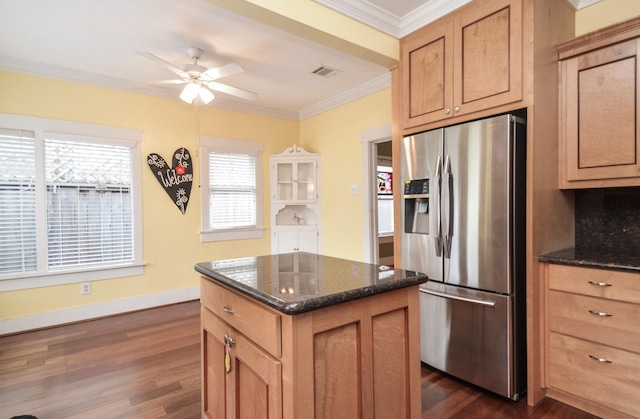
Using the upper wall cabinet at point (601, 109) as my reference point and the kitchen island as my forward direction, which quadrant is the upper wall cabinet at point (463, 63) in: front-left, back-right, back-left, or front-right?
front-right

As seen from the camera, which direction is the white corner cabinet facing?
toward the camera

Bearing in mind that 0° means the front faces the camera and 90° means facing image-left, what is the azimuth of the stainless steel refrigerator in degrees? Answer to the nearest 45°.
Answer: approximately 45°

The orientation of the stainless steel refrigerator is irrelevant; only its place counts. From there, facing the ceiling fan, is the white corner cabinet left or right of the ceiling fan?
right

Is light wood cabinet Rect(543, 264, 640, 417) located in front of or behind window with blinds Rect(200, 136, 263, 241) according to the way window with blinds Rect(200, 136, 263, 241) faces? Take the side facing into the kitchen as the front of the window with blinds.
in front

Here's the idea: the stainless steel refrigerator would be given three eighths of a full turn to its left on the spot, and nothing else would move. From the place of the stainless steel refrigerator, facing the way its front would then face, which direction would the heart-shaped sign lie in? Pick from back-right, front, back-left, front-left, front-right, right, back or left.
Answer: back

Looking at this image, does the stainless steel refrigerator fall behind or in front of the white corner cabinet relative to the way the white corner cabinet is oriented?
in front

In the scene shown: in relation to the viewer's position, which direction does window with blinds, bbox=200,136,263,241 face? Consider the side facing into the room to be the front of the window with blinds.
facing the viewer and to the right of the viewer

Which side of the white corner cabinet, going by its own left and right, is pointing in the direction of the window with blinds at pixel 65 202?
right

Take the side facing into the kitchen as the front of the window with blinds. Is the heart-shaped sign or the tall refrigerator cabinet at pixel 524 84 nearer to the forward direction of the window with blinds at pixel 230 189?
the tall refrigerator cabinet

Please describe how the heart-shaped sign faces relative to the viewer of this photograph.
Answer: facing the viewer

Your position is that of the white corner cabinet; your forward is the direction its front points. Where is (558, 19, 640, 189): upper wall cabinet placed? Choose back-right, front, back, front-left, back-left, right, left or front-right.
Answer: front-left

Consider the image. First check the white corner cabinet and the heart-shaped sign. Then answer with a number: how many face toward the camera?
2

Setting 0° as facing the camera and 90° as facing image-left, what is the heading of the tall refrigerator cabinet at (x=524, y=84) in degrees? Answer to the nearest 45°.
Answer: approximately 45°
